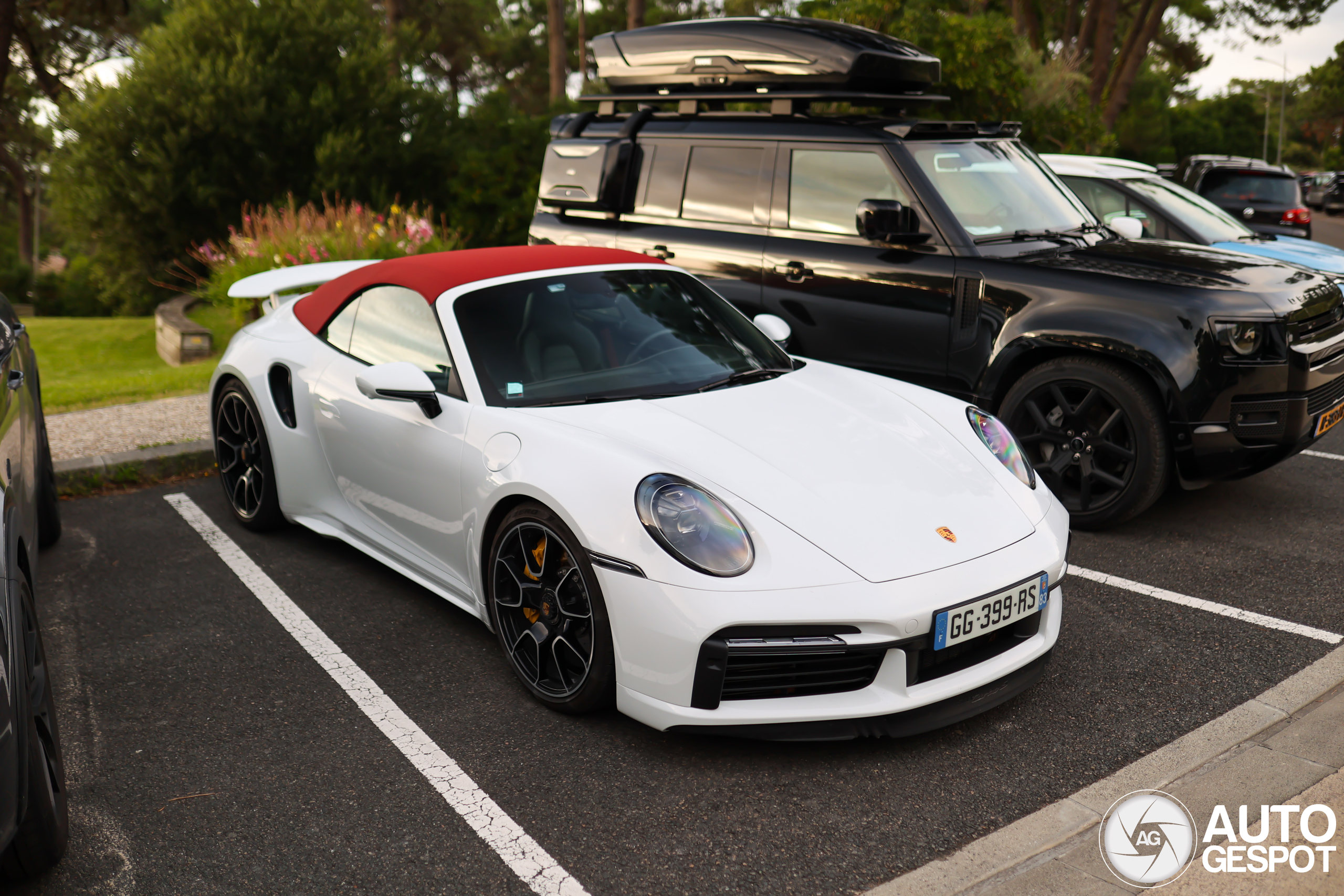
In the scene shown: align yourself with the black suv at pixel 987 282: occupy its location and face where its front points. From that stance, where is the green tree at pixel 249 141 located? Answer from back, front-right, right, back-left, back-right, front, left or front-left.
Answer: back

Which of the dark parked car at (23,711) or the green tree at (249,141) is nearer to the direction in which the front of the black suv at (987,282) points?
the dark parked car

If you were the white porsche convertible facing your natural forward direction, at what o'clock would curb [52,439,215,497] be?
The curb is roughly at 6 o'clock from the white porsche convertible.

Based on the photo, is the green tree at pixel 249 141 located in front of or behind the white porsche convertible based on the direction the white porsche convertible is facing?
behind

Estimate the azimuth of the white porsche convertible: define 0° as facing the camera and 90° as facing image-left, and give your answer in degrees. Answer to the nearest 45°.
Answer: approximately 315°

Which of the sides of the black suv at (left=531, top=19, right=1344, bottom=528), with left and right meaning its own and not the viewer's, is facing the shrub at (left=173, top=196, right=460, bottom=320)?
back

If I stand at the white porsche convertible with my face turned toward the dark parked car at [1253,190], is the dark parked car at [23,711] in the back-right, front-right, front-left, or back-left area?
back-left
